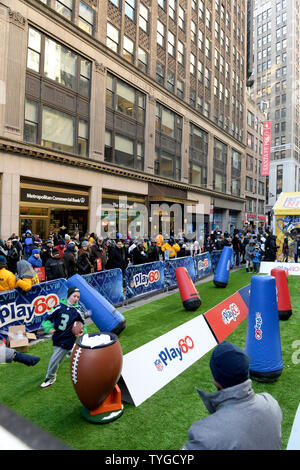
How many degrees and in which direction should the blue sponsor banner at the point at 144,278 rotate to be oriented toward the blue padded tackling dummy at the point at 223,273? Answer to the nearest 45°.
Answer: approximately 90° to its left

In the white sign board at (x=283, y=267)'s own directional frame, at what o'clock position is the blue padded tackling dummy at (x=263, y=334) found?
The blue padded tackling dummy is roughly at 12 o'clock from the white sign board.

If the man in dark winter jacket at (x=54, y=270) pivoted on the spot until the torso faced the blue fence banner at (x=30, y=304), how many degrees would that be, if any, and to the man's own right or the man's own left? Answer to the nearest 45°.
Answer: approximately 45° to the man's own right

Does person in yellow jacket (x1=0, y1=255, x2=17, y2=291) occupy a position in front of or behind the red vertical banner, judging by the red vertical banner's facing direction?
in front

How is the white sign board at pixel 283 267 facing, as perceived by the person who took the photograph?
facing the viewer

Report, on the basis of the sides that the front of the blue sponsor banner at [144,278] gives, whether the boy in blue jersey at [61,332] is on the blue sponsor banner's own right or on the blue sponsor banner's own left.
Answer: on the blue sponsor banner's own right

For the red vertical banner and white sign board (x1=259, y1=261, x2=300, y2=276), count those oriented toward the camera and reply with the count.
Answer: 2

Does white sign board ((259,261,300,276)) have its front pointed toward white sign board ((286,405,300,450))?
yes

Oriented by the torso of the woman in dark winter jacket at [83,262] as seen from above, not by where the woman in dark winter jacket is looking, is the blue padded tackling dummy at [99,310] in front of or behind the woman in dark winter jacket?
in front
